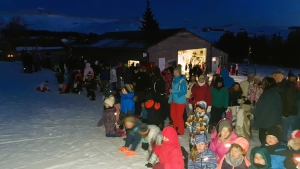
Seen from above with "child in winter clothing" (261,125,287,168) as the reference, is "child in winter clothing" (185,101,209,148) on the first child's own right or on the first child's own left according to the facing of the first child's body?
on the first child's own right

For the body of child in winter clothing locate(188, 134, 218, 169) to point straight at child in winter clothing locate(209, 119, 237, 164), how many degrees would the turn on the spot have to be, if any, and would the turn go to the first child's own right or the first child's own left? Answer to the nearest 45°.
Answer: approximately 135° to the first child's own left

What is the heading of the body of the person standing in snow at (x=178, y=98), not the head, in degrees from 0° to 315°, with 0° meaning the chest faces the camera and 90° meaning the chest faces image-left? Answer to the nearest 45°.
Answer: approximately 45°

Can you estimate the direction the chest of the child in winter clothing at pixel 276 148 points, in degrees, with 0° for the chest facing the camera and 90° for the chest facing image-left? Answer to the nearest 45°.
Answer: approximately 45°

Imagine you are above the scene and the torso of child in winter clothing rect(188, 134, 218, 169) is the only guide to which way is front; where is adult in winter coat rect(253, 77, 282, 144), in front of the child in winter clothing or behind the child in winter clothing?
behind

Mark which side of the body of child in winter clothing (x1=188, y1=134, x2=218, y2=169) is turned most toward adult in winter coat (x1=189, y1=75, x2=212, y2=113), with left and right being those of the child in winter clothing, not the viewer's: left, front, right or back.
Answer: back

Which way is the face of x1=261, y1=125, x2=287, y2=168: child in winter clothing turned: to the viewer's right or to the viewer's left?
to the viewer's left

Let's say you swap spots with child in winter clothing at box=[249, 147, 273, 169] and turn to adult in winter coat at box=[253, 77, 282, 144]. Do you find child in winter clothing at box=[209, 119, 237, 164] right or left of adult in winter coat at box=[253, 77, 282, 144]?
left
